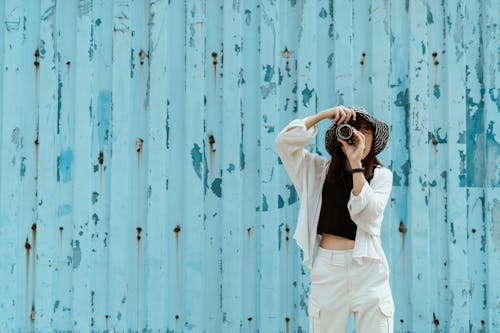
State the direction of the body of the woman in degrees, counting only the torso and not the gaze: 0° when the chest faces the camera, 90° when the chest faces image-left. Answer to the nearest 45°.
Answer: approximately 0°
